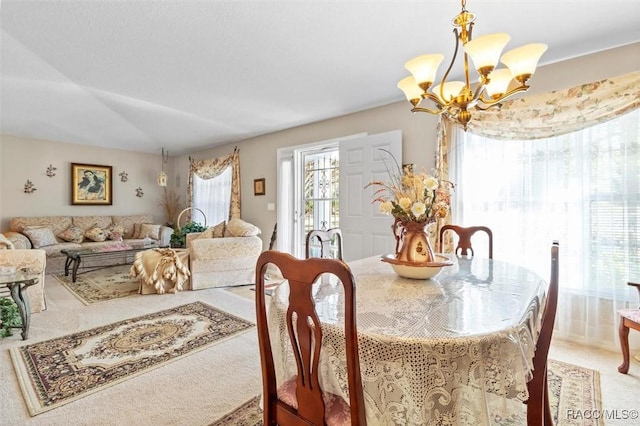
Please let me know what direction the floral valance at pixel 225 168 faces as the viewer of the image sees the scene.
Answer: facing the viewer and to the left of the viewer

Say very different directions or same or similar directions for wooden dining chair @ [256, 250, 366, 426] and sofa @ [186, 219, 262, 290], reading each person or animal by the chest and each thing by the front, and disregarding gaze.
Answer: very different directions

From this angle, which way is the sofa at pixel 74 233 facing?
toward the camera

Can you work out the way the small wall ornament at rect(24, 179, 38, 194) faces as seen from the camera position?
facing the viewer

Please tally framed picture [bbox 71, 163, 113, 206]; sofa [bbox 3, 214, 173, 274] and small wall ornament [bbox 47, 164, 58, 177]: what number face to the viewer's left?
0

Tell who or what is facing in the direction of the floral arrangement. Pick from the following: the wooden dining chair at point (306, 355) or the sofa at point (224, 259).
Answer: the wooden dining chair

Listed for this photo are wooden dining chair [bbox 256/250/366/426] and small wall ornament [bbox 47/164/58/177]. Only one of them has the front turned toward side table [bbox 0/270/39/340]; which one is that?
the small wall ornament

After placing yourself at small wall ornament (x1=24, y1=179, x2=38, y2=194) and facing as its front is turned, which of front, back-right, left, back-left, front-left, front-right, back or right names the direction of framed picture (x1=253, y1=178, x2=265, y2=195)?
front-left

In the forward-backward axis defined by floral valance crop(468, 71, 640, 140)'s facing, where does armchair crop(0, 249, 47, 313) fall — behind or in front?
in front

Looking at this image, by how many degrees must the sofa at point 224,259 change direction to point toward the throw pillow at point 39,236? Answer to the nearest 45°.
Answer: approximately 45° to its right

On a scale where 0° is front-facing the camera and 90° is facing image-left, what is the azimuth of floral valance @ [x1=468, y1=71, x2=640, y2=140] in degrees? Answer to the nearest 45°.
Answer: approximately 45°

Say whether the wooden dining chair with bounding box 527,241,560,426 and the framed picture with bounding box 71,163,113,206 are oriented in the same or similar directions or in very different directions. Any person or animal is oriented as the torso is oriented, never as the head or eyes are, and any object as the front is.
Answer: very different directions

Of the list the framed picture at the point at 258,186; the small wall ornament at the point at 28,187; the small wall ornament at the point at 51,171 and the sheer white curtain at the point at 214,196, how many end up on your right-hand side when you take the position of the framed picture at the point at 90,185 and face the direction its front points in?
2

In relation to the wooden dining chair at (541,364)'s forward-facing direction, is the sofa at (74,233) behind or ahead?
ahead

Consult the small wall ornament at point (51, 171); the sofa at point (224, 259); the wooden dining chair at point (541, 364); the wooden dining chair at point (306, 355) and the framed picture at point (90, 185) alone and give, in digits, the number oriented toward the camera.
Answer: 2

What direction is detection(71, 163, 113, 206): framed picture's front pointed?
toward the camera
